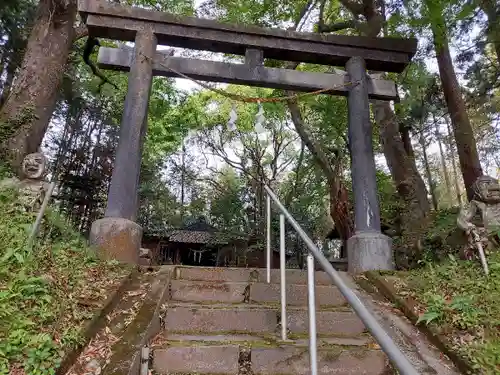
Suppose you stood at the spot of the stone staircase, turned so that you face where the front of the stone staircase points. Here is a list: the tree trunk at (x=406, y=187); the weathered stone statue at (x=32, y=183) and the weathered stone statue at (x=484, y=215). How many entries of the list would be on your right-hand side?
1

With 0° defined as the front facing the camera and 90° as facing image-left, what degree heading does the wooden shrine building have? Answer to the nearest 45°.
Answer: approximately 0°

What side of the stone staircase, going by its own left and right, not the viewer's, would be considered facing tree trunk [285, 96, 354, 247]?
back

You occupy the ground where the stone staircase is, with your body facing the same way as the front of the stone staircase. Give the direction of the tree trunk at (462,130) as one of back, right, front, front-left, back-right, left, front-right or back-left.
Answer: back-left

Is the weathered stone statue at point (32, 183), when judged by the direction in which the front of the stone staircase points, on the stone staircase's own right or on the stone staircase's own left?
on the stone staircase's own right

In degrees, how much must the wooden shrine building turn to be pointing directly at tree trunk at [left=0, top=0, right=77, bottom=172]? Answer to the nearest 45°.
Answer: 0° — it already faces it

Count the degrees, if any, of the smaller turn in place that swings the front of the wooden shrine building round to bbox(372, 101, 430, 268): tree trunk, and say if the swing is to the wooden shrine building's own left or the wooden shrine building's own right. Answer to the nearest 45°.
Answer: approximately 45° to the wooden shrine building's own left

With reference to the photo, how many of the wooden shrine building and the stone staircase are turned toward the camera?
2
